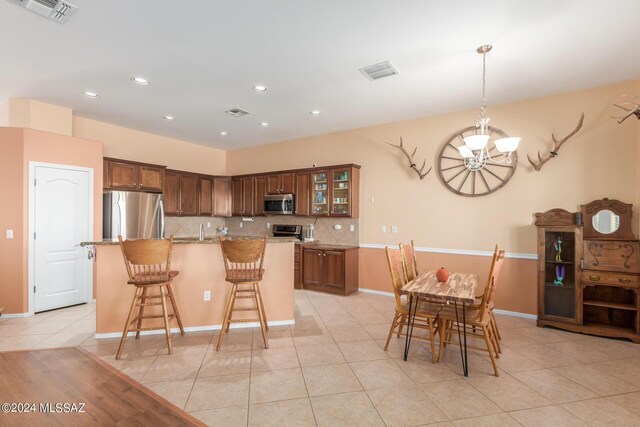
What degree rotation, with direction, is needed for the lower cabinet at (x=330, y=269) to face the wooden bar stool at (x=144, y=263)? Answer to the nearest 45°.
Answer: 0° — it already faces it

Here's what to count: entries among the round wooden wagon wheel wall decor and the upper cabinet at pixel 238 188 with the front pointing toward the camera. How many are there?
2

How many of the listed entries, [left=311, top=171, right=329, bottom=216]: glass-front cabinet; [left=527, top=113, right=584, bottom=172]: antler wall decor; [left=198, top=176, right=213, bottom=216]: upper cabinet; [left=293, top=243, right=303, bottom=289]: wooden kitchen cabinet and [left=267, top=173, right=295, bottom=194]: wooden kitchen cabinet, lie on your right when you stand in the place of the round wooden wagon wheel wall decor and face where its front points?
4

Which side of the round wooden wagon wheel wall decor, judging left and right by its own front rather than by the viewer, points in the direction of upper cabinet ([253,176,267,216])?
right

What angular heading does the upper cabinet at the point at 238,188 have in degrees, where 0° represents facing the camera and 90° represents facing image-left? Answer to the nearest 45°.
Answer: approximately 0°

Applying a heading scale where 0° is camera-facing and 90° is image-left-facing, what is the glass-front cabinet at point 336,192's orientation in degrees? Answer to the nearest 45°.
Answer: approximately 45°

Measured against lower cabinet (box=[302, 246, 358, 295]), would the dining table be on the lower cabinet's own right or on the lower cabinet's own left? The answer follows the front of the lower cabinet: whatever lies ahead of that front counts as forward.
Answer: on the lower cabinet's own left

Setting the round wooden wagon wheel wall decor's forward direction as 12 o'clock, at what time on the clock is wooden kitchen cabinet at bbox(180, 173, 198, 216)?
The wooden kitchen cabinet is roughly at 3 o'clock from the round wooden wagon wheel wall decor.

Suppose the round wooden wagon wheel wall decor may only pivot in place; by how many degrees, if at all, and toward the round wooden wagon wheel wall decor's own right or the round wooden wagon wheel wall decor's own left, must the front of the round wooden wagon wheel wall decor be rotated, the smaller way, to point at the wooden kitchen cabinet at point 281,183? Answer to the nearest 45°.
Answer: approximately 90° to the round wooden wagon wheel wall decor's own right

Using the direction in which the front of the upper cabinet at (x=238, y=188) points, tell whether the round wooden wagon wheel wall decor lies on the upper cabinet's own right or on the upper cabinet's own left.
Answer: on the upper cabinet's own left

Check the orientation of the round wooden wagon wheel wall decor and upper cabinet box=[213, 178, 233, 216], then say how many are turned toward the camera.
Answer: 2

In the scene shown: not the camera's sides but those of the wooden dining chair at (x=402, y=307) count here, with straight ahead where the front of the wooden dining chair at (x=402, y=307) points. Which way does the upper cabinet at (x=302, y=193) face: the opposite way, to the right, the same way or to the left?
to the right
